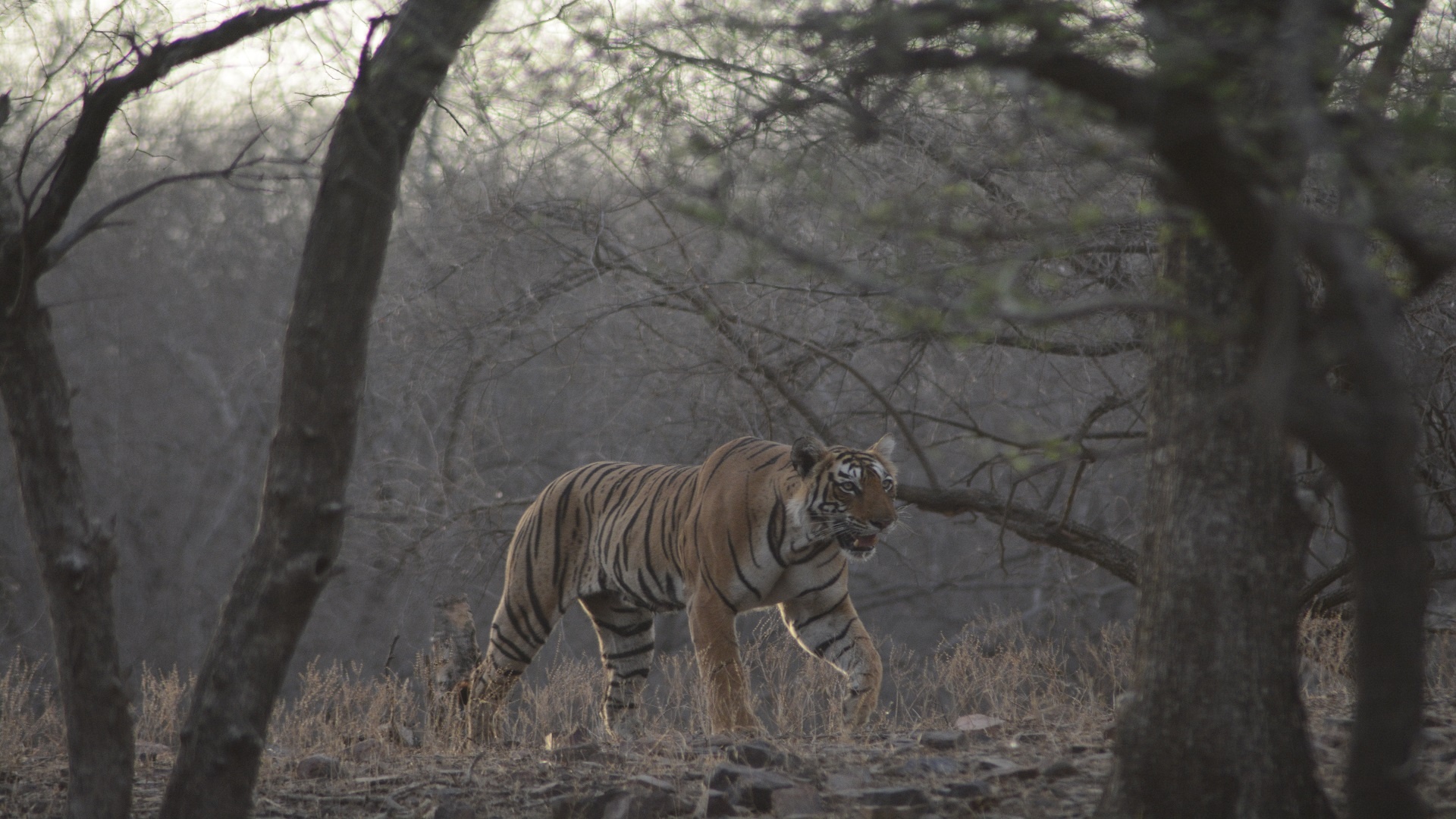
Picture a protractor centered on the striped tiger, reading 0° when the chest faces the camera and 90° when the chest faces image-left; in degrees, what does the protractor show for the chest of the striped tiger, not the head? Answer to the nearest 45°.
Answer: approximately 315°

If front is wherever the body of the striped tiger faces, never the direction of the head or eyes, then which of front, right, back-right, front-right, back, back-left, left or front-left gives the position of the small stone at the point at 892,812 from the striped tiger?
front-right

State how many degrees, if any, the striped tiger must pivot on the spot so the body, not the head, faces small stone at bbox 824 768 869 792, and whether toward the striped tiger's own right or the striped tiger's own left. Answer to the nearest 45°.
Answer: approximately 45° to the striped tiger's own right

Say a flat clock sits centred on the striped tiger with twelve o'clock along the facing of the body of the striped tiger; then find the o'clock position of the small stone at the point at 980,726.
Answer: The small stone is roughly at 12 o'clock from the striped tiger.

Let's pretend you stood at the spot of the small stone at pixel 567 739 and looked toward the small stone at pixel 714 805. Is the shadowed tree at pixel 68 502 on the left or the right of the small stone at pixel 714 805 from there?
right

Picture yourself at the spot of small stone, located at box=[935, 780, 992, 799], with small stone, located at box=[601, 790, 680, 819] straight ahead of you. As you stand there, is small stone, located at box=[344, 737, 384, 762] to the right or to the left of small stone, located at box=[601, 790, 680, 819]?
right

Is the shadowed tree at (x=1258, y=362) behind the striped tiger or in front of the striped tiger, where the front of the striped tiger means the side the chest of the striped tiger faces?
in front

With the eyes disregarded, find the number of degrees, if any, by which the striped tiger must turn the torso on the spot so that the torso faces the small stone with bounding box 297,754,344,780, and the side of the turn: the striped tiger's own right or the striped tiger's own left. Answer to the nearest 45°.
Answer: approximately 90° to the striped tiger's own right

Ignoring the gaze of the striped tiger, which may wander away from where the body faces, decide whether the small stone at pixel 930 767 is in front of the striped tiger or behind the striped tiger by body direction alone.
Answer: in front

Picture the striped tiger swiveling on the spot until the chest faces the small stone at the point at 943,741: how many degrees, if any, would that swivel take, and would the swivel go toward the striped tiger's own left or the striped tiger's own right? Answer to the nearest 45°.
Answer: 0° — it already faces it

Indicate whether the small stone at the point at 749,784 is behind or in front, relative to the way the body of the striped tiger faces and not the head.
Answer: in front

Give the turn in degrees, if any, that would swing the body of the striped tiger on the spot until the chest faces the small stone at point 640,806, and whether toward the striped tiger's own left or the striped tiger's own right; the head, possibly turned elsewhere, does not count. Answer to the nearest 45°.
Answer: approximately 45° to the striped tiger's own right
